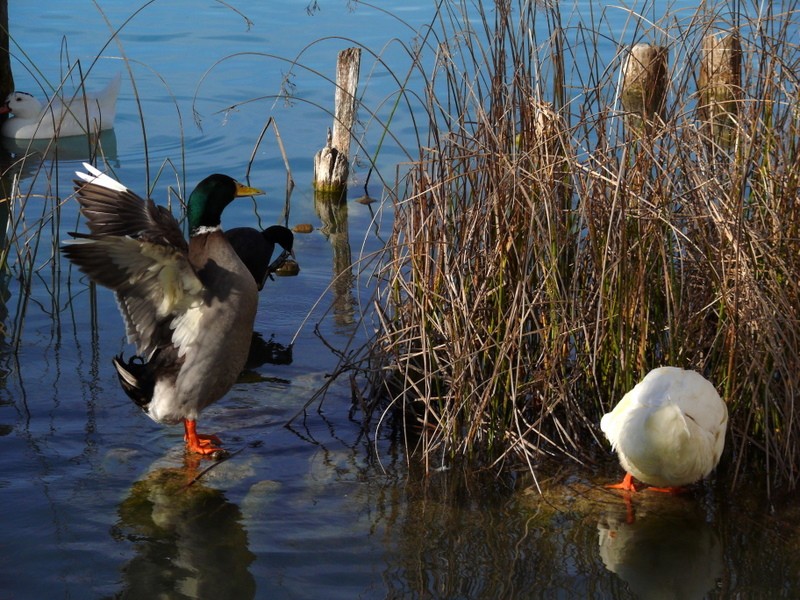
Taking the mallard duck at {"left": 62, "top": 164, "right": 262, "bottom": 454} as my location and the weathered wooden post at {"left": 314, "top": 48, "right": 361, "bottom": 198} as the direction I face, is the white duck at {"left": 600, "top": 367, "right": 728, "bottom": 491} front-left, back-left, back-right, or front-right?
back-right

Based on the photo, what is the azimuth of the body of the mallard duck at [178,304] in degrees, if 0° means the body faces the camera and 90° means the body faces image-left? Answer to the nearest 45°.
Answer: approximately 270°

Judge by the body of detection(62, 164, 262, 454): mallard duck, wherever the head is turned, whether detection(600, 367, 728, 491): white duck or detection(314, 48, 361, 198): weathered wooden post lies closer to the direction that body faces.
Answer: the white duck

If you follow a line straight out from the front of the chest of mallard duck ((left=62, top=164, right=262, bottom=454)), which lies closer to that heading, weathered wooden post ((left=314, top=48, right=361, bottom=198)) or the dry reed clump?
the dry reed clump

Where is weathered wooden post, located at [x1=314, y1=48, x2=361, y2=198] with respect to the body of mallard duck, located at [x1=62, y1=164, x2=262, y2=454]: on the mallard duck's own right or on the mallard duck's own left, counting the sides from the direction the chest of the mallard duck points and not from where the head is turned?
on the mallard duck's own left

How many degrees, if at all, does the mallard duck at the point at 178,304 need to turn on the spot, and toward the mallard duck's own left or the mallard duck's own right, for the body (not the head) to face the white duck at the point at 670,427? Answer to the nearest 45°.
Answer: approximately 45° to the mallard duck's own right
